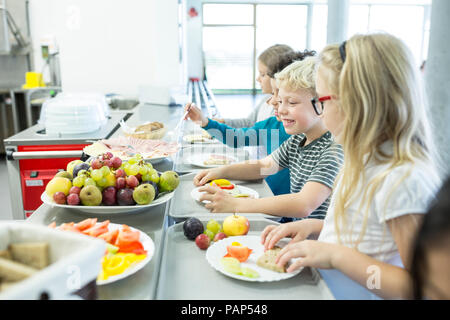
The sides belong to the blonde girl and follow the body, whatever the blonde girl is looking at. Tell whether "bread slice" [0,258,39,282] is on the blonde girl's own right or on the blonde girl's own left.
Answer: on the blonde girl's own left

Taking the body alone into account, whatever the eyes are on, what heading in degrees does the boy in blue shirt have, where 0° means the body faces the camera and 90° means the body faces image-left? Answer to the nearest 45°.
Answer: approximately 90°

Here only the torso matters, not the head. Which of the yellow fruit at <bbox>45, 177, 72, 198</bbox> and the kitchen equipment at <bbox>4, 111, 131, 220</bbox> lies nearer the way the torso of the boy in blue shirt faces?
the kitchen equipment

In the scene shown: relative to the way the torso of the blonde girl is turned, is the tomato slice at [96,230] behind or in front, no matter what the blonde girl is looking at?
in front

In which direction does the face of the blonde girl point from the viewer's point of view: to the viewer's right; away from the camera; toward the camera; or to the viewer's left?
to the viewer's left

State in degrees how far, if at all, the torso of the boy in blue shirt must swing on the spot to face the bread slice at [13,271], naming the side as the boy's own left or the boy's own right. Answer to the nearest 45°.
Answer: approximately 90° to the boy's own left

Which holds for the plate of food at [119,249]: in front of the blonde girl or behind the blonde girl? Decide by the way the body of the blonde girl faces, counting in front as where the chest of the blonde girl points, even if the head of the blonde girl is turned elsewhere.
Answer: in front

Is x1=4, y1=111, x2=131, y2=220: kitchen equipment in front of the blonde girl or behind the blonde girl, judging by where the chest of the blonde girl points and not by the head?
in front

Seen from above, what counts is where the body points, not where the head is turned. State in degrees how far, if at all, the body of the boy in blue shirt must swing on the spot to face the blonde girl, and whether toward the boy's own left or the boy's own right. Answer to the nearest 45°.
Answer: approximately 90° to the boy's own left

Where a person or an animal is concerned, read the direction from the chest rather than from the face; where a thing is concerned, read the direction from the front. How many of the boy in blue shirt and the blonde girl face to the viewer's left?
2

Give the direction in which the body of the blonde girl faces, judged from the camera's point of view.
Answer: to the viewer's left
